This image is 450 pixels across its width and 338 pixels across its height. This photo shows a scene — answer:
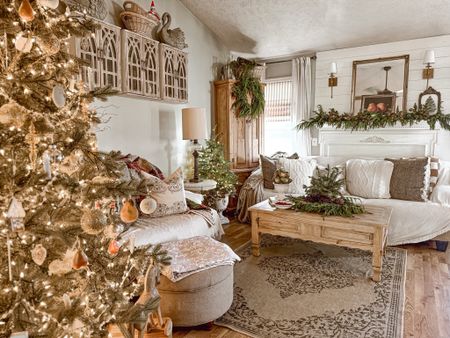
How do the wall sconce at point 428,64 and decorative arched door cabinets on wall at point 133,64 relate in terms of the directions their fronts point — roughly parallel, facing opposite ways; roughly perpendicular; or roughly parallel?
roughly perpendicular

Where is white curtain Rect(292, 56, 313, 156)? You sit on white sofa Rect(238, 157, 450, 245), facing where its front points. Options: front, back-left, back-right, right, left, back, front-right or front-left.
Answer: back-right

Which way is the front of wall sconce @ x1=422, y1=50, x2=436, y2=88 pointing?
toward the camera

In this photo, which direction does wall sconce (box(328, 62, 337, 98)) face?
toward the camera

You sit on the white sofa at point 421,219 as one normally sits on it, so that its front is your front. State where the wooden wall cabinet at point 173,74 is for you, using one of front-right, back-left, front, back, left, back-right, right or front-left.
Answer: right

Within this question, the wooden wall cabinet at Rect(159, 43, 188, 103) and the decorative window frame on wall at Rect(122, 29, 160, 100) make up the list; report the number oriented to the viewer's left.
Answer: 0

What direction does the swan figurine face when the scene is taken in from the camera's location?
facing to the left of the viewer

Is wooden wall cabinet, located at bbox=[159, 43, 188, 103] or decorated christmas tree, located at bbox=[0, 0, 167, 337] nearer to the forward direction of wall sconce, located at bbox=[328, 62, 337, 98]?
the decorated christmas tree

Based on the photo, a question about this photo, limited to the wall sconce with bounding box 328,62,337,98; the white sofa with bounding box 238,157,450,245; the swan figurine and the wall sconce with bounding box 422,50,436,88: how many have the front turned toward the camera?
3

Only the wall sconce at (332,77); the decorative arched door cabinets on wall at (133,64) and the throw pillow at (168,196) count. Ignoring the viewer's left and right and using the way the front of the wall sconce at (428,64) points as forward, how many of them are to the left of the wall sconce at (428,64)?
0

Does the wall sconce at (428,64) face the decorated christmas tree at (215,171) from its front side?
no

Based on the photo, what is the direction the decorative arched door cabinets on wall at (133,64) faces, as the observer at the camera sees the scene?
facing the viewer and to the right of the viewer

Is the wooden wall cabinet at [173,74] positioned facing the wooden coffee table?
yes

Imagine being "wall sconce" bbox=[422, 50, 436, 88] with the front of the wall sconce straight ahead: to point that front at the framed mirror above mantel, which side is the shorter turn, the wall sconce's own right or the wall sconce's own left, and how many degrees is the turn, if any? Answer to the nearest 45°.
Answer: approximately 90° to the wall sconce's own right

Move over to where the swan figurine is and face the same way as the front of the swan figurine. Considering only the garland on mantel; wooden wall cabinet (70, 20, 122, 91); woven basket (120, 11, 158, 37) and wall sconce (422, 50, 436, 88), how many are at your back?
2
